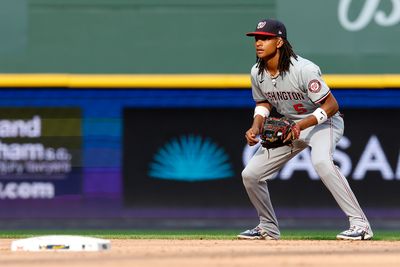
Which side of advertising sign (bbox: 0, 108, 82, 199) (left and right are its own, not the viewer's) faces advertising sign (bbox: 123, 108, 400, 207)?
left

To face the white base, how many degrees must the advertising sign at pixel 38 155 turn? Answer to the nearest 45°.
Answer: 0° — it already faces it

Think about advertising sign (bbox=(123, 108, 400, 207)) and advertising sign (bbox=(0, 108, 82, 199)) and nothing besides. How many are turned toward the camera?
2

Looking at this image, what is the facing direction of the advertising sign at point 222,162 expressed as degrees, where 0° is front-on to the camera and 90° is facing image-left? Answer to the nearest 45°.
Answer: approximately 0°

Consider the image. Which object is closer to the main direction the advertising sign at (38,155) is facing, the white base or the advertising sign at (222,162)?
the white base

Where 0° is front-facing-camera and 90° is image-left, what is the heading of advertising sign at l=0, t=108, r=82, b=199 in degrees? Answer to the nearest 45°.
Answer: approximately 0°

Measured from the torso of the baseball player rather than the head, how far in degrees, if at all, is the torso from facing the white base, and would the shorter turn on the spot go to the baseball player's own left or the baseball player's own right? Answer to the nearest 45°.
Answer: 0° — they already face it

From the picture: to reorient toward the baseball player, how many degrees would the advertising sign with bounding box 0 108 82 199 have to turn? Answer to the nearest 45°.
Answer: approximately 45° to its left
